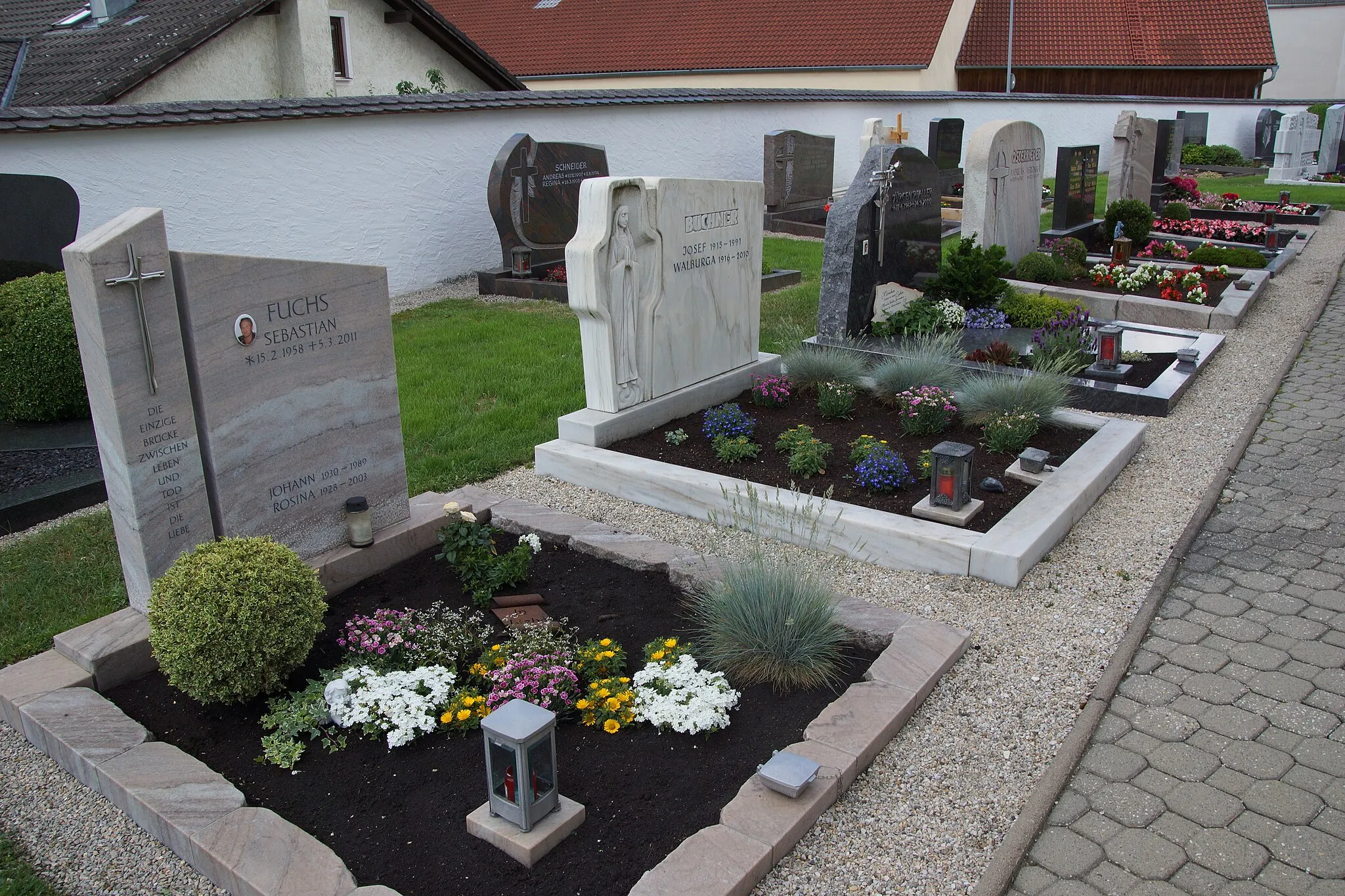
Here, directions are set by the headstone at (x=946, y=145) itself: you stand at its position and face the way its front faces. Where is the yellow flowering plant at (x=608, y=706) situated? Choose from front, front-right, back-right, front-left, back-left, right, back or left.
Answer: front-right

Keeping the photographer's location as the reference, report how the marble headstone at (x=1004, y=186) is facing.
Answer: facing the viewer and to the right of the viewer

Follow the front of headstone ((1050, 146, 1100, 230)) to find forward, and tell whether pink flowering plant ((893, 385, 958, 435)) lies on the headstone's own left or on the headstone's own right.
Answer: on the headstone's own right

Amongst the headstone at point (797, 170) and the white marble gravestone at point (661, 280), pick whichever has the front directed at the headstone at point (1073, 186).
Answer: the headstone at point (797, 170)

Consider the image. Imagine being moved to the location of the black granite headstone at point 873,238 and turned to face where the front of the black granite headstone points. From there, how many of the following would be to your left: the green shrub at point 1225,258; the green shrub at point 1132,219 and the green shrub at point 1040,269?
3

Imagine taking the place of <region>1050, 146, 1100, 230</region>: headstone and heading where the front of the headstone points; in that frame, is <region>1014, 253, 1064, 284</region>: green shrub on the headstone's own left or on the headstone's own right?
on the headstone's own right

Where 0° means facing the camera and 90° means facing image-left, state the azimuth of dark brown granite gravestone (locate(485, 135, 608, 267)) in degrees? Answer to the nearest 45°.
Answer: approximately 315°

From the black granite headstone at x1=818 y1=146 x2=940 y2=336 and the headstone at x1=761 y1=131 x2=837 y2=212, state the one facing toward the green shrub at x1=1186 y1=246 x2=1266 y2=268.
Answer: the headstone

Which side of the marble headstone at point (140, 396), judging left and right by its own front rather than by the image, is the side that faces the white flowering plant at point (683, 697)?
front

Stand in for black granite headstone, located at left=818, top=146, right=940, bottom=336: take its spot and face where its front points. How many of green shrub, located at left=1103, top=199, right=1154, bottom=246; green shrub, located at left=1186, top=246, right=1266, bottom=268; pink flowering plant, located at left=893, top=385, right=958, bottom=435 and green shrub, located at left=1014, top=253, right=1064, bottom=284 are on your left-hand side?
3

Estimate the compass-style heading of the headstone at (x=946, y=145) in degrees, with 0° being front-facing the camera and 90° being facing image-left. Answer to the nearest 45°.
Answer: approximately 315°

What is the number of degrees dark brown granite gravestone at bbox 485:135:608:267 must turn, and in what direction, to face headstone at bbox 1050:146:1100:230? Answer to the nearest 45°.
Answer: approximately 45° to its left

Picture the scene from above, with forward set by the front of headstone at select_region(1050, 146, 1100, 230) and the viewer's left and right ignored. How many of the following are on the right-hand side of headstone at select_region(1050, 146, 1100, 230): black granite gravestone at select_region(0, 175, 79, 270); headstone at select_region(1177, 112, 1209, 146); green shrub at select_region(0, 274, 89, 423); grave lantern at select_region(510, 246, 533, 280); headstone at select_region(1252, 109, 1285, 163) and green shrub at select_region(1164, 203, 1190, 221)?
3

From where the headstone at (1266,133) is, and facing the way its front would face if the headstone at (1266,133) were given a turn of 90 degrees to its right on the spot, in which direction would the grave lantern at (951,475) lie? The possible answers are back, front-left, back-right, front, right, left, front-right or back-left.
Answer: front-left
